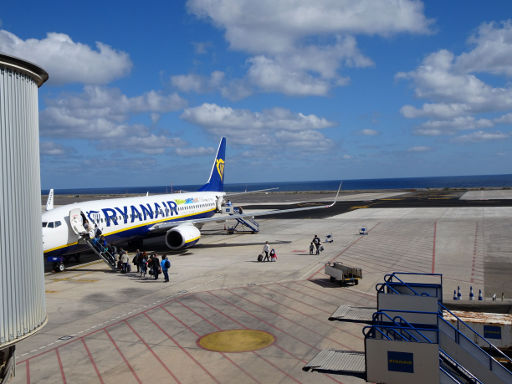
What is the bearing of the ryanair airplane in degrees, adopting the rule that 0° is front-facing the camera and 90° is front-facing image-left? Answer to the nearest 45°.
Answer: approximately 45°

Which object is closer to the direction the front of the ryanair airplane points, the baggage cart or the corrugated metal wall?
the corrugated metal wall

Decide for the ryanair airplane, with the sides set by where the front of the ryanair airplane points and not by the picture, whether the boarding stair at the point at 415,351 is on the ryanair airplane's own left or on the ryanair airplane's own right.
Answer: on the ryanair airplane's own left

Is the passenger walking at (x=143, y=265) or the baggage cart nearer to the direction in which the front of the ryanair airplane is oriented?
the passenger walking

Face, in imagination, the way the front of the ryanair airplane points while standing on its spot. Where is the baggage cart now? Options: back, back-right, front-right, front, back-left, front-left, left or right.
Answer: left

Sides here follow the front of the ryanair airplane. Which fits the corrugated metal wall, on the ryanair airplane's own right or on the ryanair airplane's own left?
on the ryanair airplane's own left

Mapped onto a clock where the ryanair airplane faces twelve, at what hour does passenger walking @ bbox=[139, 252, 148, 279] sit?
The passenger walking is roughly at 10 o'clock from the ryanair airplane.
